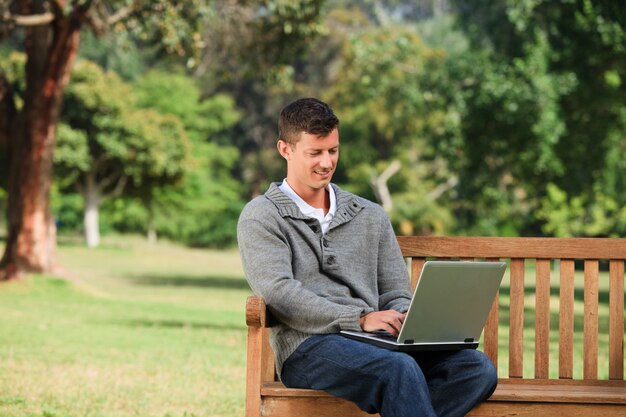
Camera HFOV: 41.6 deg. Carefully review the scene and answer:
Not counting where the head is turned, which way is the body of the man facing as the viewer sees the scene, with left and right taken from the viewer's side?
facing the viewer and to the right of the viewer

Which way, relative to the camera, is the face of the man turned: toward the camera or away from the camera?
toward the camera
